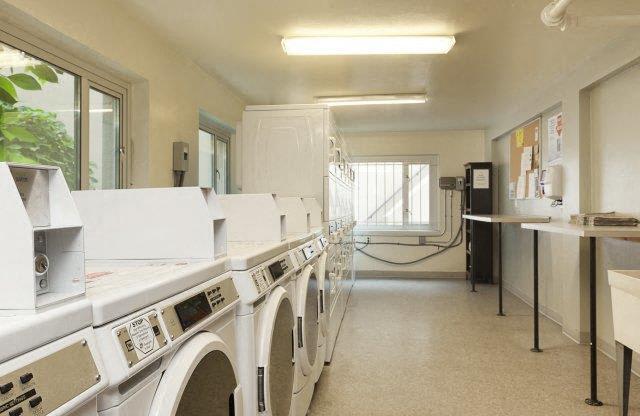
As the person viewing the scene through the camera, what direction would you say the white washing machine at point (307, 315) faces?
facing to the right of the viewer

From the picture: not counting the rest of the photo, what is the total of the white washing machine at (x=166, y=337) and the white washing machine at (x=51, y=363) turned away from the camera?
0

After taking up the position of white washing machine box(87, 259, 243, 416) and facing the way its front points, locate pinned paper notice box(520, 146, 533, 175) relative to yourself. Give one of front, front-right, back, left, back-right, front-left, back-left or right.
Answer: left

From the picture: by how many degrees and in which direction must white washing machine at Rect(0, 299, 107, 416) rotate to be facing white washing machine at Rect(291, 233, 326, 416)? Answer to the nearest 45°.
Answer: approximately 90° to its left

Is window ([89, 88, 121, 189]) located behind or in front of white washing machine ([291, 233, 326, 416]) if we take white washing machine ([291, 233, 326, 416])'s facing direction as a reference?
behind

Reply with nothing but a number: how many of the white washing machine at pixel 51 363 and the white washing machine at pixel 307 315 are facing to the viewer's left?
0

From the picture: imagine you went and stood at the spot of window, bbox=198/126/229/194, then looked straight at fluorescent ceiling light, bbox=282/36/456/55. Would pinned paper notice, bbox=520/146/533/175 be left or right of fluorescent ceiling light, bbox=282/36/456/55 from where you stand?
left

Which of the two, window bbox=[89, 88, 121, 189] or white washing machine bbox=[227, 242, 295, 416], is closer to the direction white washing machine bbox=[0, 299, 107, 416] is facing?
the white washing machine

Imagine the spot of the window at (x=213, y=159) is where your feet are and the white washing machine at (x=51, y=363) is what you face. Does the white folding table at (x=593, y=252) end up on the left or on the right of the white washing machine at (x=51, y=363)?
left

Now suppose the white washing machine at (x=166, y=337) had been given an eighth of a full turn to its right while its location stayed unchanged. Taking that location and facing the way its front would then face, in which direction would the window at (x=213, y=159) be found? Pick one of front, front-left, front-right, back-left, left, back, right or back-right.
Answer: back

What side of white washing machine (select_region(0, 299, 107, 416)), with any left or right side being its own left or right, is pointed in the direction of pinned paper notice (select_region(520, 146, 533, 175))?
left

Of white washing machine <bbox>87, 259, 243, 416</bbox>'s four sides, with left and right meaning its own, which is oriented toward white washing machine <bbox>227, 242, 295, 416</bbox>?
left

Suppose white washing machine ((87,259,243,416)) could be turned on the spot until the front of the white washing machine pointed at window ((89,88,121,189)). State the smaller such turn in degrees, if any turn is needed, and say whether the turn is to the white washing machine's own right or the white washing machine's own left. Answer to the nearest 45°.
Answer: approximately 135° to the white washing machine's own left

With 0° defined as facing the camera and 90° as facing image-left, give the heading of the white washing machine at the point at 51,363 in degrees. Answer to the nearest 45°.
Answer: approximately 315°

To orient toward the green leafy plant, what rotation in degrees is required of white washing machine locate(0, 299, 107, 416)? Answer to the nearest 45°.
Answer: approximately 135° to its left
